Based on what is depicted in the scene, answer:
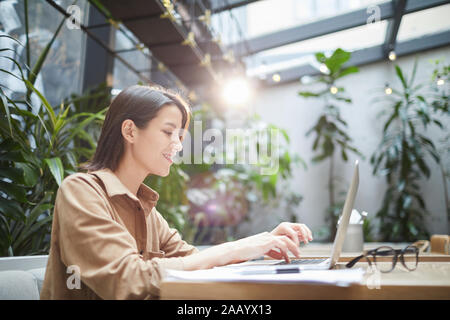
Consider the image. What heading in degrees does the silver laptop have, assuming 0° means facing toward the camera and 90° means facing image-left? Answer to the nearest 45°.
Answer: approximately 90°

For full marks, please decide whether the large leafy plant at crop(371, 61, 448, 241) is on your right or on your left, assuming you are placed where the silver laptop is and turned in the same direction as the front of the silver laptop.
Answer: on your right

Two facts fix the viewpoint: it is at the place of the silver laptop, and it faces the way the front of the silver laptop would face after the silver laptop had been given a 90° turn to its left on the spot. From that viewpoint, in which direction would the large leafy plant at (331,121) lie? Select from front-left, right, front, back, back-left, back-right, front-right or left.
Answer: back

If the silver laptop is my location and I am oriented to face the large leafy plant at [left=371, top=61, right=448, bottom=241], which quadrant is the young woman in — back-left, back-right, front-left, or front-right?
back-left

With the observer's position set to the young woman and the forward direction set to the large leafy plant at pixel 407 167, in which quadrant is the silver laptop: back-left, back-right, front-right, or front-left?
front-right

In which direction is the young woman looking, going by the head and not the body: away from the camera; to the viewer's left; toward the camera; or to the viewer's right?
to the viewer's right
